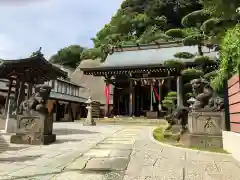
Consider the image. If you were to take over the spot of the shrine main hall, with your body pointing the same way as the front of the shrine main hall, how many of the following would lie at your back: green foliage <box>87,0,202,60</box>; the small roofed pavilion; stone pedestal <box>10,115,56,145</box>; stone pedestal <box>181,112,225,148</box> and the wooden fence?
1

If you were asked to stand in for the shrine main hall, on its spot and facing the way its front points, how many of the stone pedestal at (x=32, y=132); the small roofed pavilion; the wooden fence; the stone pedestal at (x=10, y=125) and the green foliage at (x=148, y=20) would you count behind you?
1

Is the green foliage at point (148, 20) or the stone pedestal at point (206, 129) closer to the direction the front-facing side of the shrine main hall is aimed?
the stone pedestal

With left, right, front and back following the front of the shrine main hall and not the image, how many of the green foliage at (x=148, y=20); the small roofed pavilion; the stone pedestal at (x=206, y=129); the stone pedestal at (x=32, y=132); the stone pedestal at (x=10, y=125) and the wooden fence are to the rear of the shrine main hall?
1

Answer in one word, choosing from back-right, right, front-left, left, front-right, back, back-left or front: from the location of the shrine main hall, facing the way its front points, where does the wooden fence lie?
front

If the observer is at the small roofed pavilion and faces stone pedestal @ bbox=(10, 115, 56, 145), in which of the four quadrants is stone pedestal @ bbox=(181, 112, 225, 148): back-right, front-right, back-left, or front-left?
front-left

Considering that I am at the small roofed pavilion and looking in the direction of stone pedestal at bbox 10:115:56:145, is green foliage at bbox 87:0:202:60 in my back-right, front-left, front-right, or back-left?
back-left

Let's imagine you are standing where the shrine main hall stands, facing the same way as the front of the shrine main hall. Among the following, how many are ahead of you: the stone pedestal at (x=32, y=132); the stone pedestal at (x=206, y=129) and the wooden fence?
3

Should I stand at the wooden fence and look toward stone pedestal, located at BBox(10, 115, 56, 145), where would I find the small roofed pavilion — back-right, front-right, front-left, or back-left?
front-right

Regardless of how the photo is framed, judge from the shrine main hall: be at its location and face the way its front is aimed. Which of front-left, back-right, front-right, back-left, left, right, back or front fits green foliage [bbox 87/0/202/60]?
back

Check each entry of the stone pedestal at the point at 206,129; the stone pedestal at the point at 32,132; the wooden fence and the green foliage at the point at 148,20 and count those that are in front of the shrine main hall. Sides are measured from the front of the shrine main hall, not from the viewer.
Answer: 3

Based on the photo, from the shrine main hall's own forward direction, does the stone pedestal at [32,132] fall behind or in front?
in front

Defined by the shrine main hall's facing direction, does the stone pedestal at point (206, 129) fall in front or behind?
in front

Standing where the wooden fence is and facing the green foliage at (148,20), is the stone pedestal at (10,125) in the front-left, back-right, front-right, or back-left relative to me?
front-left

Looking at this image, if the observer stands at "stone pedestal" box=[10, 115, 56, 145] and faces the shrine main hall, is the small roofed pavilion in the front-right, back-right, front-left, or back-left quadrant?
front-left

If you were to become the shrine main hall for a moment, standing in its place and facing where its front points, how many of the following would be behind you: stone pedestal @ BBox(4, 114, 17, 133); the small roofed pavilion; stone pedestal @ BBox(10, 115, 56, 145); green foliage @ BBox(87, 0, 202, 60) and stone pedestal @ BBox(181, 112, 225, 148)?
1

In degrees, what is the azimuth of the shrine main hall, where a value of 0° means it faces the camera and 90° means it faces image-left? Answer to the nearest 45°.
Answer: approximately 0°
